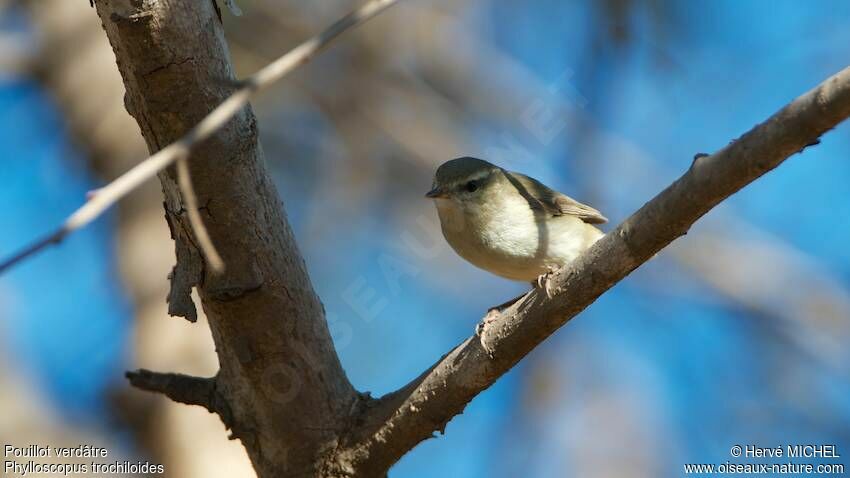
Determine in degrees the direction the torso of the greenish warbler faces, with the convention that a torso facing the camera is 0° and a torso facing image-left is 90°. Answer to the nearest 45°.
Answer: approximately 45°

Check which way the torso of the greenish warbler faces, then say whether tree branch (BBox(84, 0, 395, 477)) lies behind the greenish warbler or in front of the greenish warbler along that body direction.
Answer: in front

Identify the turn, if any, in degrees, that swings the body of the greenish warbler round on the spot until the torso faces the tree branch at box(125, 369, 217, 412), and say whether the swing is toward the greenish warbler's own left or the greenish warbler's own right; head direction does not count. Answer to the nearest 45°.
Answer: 0° — it already faces it
